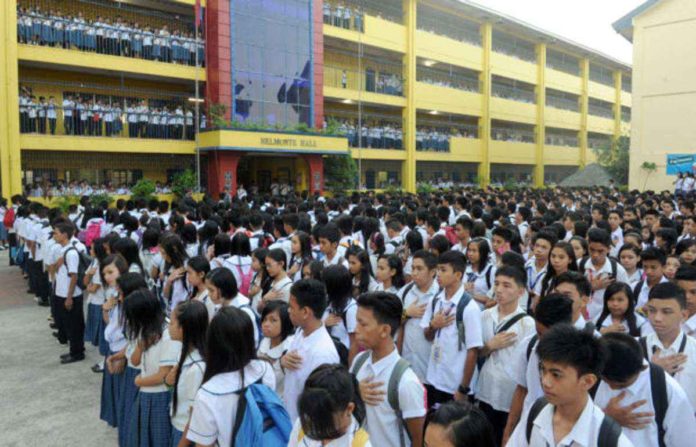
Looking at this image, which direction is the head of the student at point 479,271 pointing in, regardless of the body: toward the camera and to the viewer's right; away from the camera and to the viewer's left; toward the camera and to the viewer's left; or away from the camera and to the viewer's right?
toward the camera and to the viewer's left

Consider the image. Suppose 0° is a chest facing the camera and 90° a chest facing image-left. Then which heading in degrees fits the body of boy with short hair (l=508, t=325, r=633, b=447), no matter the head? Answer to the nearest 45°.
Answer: approximately 45°

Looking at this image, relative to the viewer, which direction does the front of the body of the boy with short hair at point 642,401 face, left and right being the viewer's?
facing the viewer and to the left of the viewer

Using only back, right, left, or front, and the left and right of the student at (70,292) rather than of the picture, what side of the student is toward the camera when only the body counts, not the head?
left

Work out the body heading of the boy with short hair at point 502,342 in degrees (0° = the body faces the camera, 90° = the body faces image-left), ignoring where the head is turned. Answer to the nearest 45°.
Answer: approximately 45°

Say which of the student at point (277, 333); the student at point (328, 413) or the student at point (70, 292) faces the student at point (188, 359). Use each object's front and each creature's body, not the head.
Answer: the student at point (277, 333)

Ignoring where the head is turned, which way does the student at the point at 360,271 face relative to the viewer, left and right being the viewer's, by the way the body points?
facing to the left of the viewer

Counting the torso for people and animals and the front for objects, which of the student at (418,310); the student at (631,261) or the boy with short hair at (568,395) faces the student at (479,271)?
the student at (631,261)

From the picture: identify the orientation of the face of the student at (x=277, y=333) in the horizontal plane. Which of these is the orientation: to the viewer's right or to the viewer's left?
to the viewer's left

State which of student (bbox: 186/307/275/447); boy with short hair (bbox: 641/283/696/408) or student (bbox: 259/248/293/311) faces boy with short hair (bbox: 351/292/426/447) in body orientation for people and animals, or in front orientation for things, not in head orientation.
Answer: boy with short hair (bbox: 641/283/696/408)
